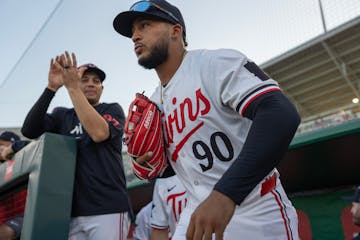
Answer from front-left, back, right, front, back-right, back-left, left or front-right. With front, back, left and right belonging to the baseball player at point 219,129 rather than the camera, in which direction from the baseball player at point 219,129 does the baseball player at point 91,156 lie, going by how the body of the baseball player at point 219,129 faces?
right

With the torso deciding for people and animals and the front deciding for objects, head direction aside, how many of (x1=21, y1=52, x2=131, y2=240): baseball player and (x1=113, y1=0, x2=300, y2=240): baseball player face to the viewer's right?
0

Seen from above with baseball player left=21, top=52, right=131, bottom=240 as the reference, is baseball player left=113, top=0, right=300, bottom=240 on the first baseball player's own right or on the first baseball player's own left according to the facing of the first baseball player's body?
on the first baseball player's own left

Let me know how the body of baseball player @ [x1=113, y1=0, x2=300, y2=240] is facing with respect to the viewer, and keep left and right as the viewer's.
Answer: facing the viewer and to the left of the viewer
